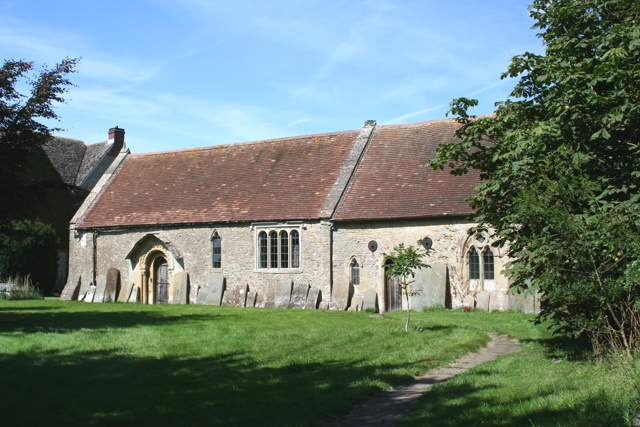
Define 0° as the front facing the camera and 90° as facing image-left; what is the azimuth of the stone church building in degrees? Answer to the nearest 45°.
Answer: approximately 0°

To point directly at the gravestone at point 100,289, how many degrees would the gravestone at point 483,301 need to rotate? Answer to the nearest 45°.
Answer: approximately 90° to its right

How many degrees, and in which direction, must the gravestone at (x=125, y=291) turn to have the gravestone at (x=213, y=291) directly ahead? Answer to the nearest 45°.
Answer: approximately 45° to its left

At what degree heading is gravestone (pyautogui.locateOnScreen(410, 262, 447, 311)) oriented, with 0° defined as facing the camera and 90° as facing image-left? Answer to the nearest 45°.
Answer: approximately 0°

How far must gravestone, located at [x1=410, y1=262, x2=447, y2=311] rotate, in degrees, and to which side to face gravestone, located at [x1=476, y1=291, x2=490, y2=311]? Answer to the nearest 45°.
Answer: approximately 90° to its left

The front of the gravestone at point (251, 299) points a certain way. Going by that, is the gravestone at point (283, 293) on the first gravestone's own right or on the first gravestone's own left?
on the first gravestone's own left

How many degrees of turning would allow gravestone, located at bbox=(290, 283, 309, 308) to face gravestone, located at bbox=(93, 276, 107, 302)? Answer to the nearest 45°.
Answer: approximately 135° to its right
